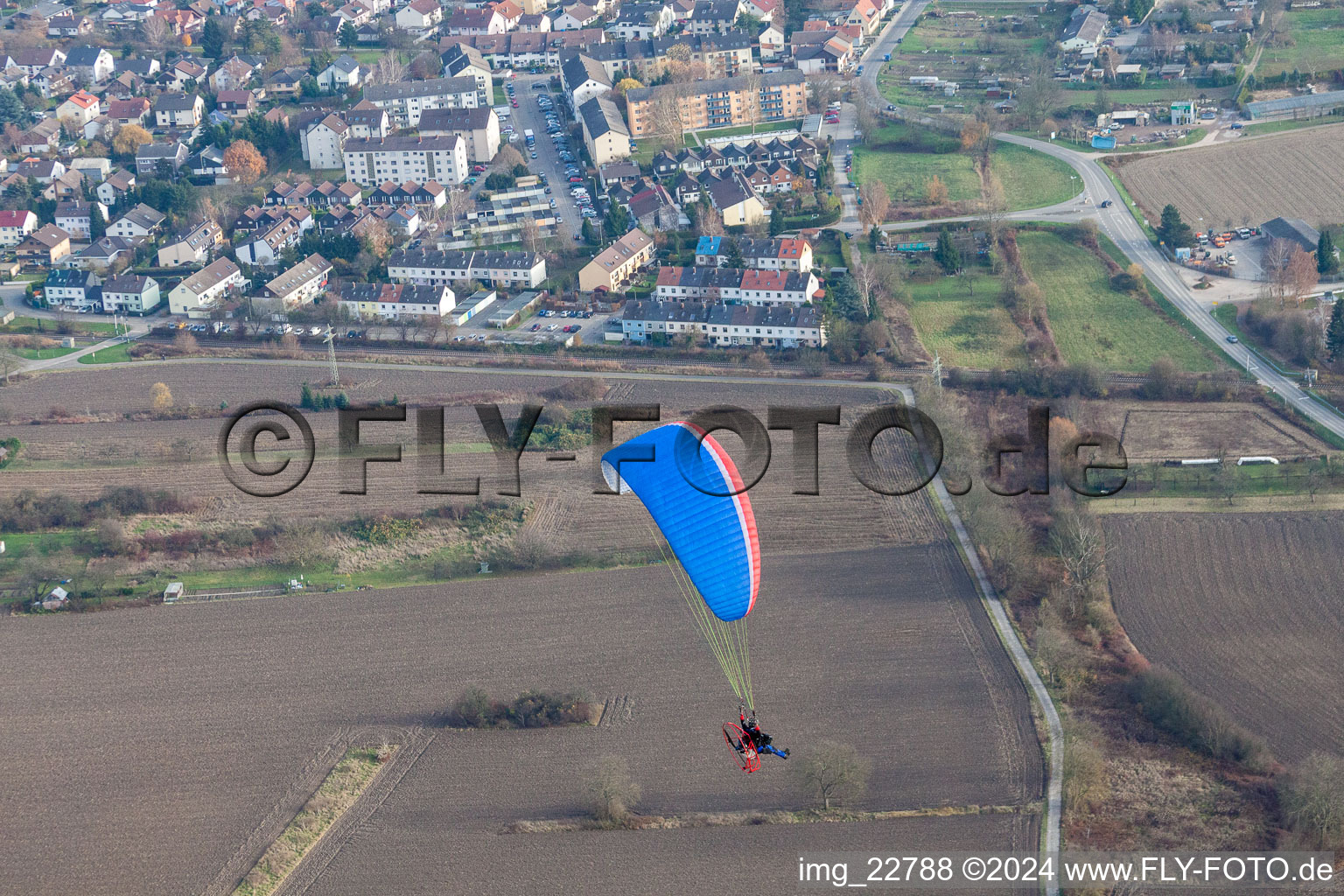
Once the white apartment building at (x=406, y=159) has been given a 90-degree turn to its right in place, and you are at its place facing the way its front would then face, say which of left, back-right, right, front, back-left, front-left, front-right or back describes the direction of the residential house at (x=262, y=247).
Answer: front-left

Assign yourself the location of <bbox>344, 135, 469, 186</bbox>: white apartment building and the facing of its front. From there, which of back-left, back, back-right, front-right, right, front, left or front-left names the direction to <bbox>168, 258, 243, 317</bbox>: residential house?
front-right

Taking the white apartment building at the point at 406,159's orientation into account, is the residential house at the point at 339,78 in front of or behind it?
behind

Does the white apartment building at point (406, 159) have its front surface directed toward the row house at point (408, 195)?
yes

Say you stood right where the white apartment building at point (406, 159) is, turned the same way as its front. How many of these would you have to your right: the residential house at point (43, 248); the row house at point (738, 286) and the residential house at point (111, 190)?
2

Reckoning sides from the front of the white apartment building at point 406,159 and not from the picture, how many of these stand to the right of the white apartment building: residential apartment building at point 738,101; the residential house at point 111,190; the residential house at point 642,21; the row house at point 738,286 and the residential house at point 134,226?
2

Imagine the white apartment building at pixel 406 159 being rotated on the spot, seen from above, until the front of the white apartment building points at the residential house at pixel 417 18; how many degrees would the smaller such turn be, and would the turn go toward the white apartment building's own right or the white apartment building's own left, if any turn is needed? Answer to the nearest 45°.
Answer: approximately 180°

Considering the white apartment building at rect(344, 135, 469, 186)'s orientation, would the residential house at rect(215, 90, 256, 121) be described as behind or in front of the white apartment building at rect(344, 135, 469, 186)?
behind

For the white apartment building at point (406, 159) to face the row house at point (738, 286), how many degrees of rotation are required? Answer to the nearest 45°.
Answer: approximately 45° to its left

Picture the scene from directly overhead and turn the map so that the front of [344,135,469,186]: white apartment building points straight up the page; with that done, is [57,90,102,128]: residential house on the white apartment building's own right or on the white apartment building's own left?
on the white apartment building's own right

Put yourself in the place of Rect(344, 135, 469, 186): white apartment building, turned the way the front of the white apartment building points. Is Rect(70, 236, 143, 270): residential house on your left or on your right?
on your right

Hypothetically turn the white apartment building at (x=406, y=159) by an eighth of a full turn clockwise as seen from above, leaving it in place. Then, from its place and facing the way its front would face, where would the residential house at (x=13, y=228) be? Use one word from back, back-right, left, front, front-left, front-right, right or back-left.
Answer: front-right

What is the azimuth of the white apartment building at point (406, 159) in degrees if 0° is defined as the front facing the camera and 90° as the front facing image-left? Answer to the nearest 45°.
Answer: approximately 0°

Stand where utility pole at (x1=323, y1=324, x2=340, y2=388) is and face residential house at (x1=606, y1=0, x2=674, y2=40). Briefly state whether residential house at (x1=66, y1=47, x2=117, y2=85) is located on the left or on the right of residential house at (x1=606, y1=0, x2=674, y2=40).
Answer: left

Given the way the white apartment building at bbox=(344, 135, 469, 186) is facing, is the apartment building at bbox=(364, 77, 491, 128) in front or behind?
behind

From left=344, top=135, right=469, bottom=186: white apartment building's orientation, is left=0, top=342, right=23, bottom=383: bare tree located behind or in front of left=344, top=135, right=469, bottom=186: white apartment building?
in front

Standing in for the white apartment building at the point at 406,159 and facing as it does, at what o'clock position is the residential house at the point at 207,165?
The residential house is roughly at 4 o'clock from the white apartment building.

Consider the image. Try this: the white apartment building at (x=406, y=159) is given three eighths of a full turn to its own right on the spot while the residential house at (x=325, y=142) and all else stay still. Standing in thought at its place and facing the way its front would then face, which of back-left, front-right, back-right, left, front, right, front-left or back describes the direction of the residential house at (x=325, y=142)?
front
